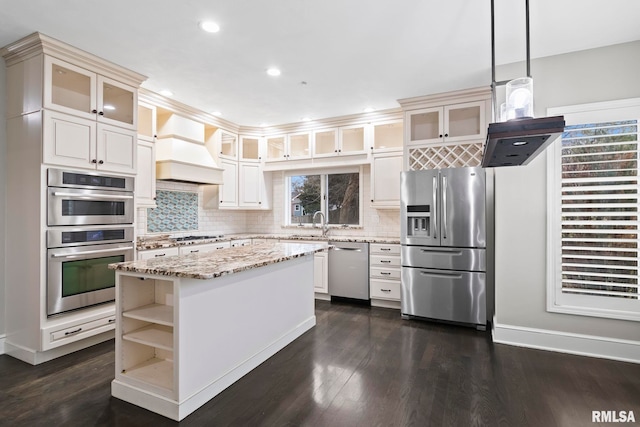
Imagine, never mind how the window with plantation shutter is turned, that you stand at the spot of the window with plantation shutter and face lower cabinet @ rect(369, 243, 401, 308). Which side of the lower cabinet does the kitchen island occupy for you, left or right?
left

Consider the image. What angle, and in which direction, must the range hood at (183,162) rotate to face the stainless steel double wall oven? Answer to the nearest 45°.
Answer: approximately 90° to its right

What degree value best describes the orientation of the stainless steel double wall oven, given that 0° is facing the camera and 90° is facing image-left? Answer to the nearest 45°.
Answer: approximately 315°

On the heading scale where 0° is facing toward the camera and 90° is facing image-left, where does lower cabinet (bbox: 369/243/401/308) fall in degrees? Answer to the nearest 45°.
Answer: approximately 0°

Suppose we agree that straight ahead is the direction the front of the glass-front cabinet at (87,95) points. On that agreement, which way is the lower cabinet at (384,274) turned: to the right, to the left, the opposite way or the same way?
to the right

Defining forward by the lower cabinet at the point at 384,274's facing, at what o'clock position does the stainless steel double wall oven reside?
The stainless steel double wall oven is roughly at 2 o'clock from the lower cabinet.

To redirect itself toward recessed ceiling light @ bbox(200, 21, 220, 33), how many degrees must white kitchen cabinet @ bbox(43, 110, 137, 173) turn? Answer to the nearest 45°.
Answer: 0° — it already faces it

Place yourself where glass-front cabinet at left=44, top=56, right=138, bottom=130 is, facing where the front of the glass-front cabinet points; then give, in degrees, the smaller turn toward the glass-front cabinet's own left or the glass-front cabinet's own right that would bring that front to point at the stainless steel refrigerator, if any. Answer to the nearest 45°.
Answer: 0° — it already faces it

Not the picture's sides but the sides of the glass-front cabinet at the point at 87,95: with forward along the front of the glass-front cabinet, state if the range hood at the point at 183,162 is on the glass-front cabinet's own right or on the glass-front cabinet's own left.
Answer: on the glass-front cabinet's own left

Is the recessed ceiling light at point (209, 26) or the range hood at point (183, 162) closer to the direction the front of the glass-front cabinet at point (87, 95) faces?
the recessed ceiling light

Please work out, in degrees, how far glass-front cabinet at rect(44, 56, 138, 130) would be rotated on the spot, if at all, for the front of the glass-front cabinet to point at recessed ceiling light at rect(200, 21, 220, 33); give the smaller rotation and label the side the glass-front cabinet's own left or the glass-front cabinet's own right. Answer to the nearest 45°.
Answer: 0° — it already faces it
